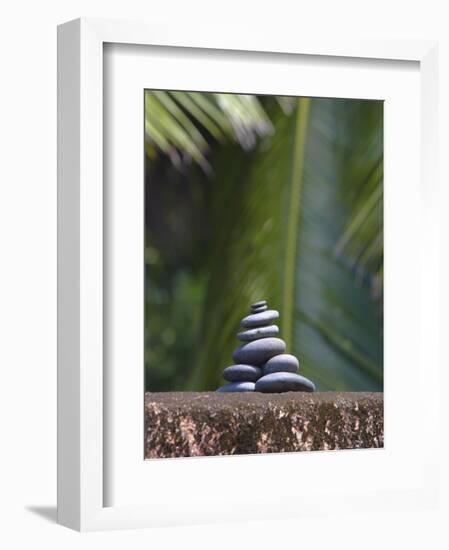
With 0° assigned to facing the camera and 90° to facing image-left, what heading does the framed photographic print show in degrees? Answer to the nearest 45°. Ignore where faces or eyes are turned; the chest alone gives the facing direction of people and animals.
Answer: approximately 315°
